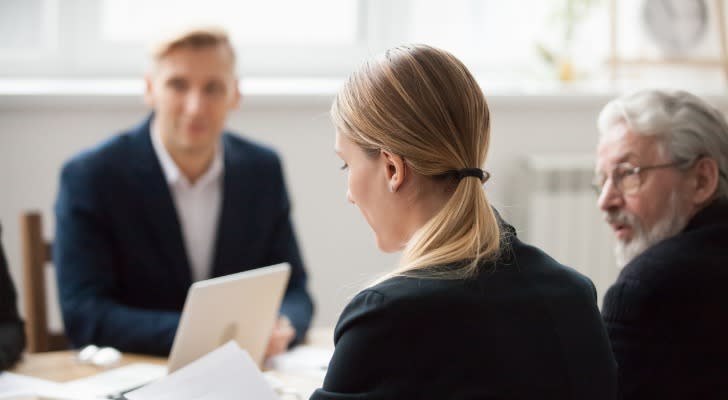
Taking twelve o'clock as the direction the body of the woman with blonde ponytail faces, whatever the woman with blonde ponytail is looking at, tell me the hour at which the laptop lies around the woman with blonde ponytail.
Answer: The laptop is roughly at 12 o'clock from the woman with blonde ponytail.

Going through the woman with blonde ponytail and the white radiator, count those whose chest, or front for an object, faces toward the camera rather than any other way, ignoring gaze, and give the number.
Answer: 1

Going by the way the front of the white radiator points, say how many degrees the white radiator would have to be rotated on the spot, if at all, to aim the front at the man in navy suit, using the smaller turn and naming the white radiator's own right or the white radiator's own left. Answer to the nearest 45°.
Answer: approximately 45° to the white radiator's own right

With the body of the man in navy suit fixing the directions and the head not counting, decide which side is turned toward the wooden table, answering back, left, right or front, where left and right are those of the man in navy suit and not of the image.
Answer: front

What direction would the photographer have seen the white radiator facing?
facing the viewer

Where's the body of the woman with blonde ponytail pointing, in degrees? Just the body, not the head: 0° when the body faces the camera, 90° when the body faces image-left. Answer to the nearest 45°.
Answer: approximately 135°

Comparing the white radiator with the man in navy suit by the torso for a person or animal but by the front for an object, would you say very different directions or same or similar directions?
same or similar directions

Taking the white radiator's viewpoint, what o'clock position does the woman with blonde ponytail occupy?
The woman with blonde ponytail is roughly at 12 o'clock from the white radiator.

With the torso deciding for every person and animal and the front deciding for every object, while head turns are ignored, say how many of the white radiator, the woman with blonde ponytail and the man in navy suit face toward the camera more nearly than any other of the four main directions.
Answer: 2

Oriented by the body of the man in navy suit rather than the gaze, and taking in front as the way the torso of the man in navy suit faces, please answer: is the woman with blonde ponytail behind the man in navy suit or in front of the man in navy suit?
in front

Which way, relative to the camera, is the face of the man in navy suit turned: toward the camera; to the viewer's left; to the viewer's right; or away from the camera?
toward the camera

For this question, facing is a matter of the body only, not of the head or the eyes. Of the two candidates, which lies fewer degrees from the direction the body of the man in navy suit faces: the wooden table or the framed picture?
the wooden table

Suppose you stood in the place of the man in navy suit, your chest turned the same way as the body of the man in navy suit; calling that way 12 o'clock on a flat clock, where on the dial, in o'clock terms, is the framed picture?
The framed picture is roughly at 8 o'clock from the man in navy suit.

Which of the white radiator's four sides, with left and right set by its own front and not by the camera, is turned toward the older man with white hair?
front

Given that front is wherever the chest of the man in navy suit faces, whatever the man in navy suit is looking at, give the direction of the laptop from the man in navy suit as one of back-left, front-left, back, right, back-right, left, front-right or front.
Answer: front
